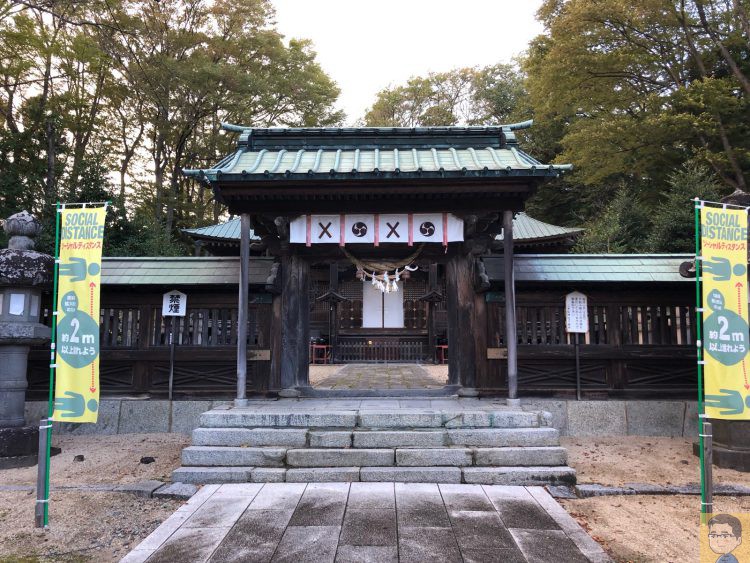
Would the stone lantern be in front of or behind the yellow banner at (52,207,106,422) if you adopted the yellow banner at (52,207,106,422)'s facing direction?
behind

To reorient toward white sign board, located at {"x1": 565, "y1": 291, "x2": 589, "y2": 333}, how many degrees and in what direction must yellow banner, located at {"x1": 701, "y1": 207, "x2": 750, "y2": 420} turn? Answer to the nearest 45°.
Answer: approximately 135° to its right

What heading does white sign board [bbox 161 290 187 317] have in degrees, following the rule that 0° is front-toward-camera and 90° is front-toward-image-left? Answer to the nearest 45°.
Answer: approximately 0°

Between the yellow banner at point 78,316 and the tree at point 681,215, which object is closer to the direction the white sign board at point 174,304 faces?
the yellow banner

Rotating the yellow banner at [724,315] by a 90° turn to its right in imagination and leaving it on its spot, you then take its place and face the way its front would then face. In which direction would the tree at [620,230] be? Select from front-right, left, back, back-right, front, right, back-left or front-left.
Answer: right

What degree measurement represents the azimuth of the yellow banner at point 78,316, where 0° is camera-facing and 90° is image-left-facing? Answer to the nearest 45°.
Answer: approximately 0°
